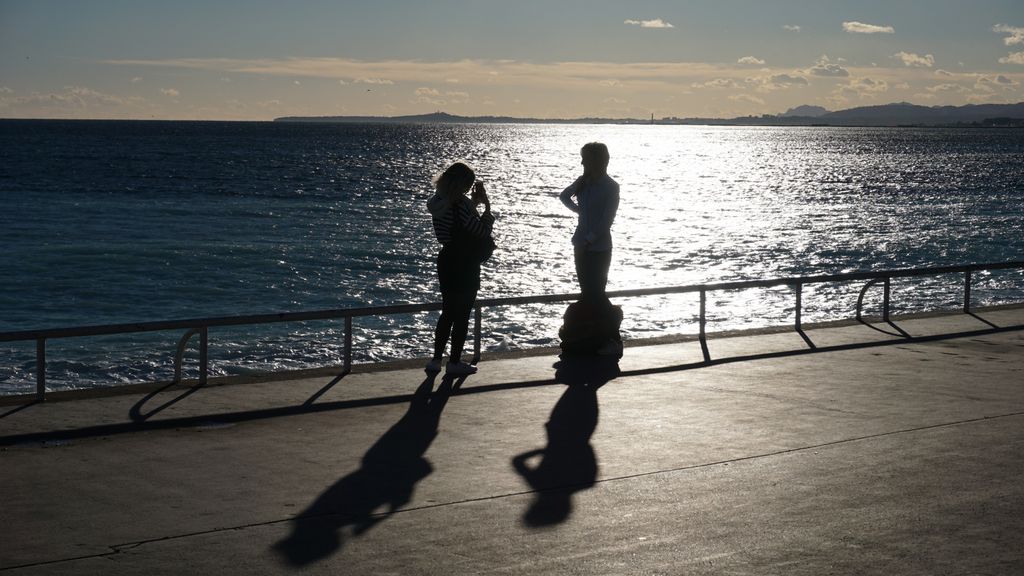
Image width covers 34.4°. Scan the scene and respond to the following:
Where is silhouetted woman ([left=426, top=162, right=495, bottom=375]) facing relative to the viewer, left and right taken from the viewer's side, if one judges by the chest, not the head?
facing to the right of the viewer

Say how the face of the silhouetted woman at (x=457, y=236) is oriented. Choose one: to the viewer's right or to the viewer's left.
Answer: to the viewer's right
